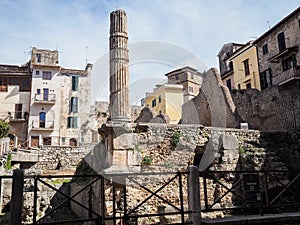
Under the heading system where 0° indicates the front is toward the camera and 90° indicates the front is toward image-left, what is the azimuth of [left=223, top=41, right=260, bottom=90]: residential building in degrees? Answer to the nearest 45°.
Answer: approximately 45°

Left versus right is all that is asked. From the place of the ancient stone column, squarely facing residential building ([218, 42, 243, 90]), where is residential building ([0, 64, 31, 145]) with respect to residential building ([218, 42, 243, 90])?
left

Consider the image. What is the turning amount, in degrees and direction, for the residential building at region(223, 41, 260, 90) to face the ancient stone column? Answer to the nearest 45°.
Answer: approximately 45° to its left

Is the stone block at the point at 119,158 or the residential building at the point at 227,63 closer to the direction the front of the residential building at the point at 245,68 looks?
the stone block

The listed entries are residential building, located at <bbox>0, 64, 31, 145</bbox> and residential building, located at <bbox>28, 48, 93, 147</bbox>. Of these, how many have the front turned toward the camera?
2

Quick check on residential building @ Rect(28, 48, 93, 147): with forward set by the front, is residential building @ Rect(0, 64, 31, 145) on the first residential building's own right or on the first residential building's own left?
on the first residential building's own right

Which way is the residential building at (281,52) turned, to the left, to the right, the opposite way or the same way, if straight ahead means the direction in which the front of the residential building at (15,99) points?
to the right

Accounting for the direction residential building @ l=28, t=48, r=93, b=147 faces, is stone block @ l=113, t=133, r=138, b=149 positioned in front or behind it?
in front

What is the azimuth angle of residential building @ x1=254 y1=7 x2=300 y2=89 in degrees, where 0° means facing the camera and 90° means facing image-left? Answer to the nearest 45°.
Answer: approximately 45°

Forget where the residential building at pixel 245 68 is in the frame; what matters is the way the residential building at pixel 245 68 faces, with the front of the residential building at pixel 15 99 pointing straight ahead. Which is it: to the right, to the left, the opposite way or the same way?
to the right

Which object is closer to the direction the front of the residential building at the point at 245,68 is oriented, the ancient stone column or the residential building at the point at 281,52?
the ancient stone column

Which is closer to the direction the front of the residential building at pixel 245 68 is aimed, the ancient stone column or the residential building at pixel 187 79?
the ancient stone column

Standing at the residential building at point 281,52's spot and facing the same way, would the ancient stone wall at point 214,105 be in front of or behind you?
in front
